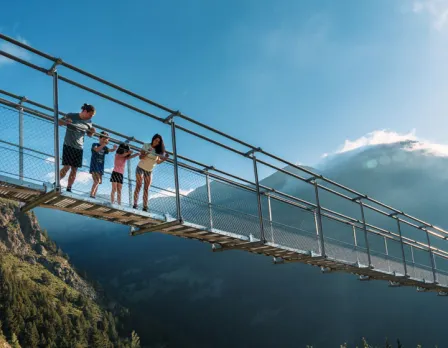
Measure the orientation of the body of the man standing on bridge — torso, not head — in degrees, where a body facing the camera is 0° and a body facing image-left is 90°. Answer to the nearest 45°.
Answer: approximately 315°

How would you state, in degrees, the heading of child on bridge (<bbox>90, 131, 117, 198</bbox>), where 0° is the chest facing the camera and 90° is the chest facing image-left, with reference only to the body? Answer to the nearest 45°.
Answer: approximately 315°
